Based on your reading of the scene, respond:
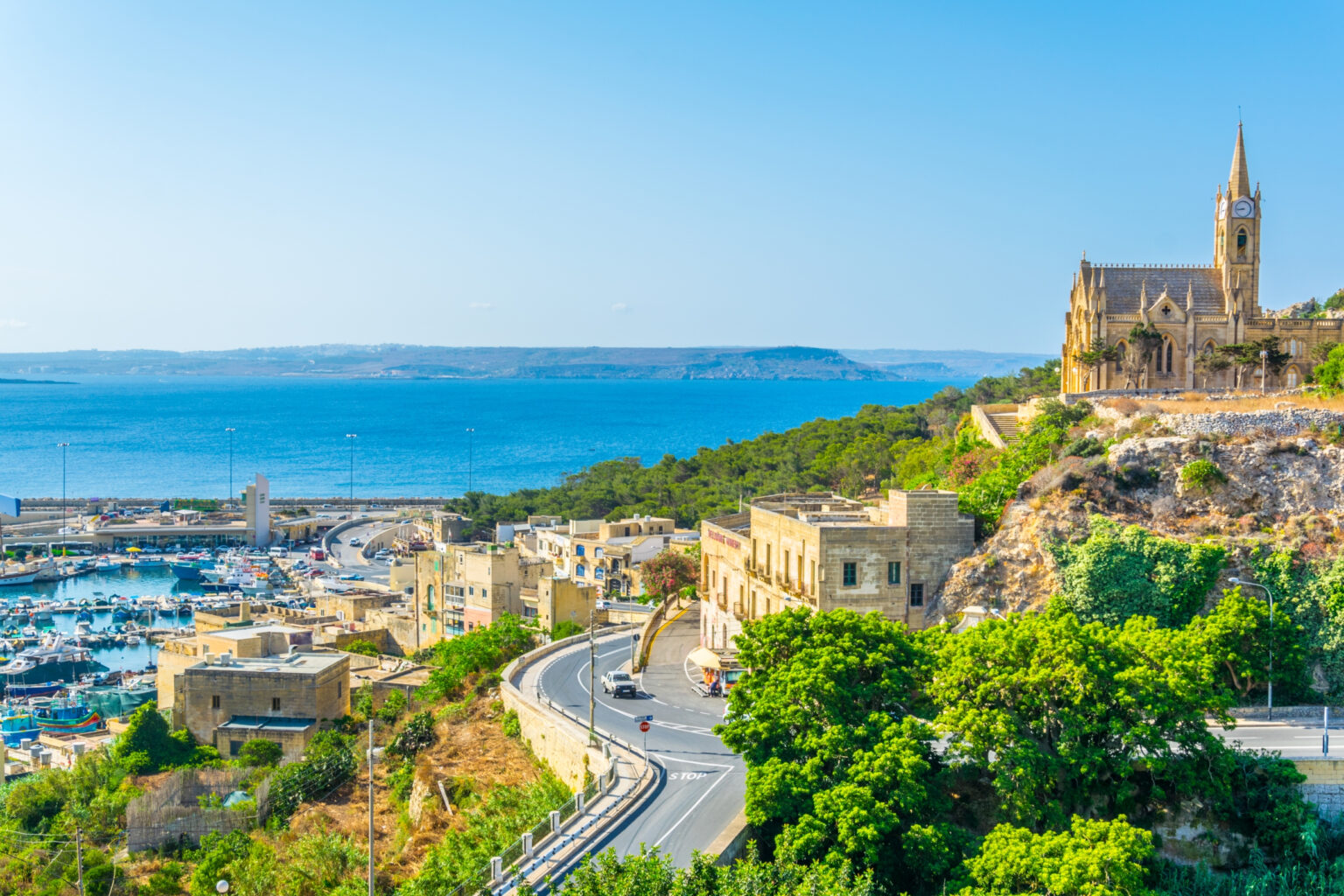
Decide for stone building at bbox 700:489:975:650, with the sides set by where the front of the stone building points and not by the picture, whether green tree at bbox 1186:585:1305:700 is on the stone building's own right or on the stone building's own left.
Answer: on the stone building's own left

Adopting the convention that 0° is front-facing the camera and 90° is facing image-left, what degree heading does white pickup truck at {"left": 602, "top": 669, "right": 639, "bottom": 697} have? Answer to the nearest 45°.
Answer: approximately 315°

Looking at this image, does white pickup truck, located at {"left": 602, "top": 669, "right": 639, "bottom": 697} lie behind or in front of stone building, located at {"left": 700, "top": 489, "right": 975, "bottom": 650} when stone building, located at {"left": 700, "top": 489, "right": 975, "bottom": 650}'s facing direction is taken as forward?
in front

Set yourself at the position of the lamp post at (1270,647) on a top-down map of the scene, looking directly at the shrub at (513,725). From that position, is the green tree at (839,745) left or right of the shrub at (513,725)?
left

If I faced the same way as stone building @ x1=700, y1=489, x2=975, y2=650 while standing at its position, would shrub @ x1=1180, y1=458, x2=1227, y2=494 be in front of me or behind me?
behind

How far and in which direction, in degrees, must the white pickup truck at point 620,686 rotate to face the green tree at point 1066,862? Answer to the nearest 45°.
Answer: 0° — it already faces it

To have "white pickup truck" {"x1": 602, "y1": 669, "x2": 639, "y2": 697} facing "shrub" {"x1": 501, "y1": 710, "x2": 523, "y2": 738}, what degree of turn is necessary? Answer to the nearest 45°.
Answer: approximately 90° to its right

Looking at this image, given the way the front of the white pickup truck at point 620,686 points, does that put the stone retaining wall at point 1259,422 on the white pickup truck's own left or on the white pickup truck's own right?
on the white pickup truck's own left

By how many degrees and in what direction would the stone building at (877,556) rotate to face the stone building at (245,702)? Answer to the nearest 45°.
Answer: approximately 45° to its right

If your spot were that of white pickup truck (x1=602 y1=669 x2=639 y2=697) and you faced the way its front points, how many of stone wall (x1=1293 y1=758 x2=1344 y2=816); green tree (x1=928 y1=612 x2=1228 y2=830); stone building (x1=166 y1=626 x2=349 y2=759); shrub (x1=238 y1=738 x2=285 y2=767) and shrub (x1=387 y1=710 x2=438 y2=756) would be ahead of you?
2

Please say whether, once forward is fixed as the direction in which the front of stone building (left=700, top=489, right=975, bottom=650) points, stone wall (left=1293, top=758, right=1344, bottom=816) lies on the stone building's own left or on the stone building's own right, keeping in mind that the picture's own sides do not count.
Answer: on the stone building's own left

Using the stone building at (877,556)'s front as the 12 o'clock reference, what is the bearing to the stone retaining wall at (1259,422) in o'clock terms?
The stone retaining wall is roughly at 7 o'clock from the stone building.
